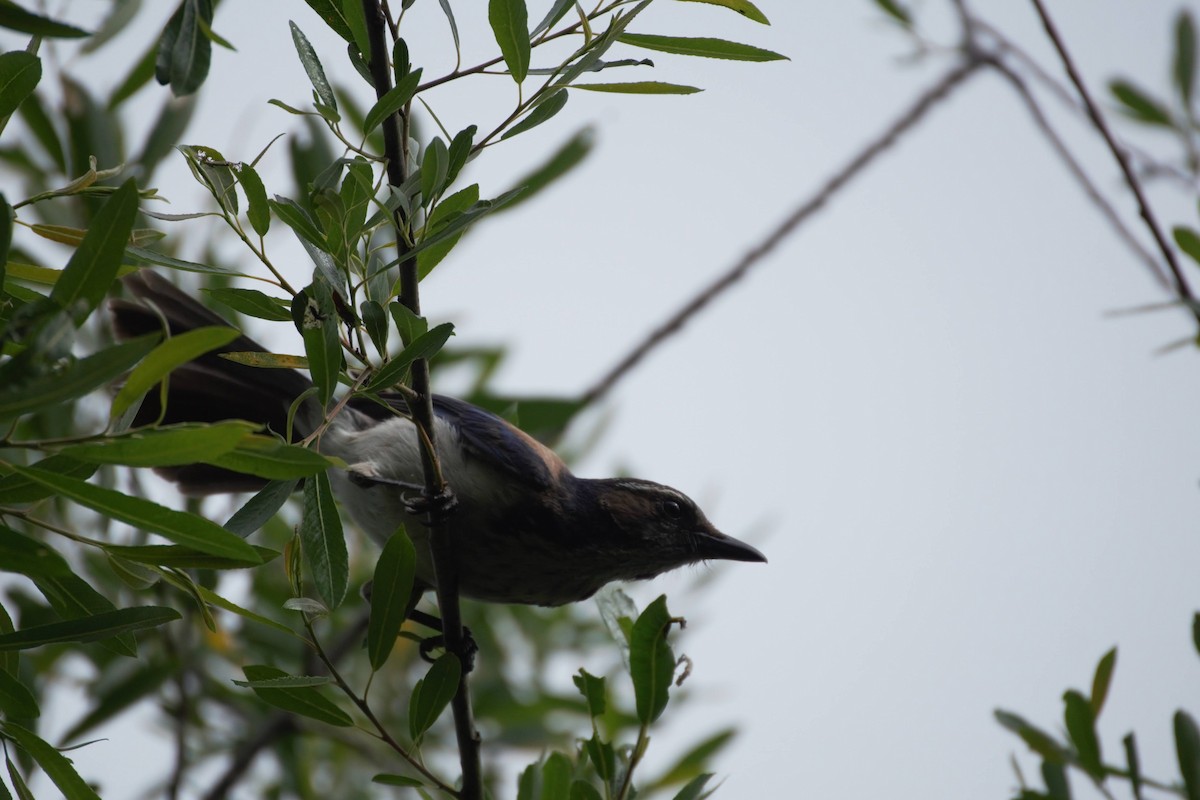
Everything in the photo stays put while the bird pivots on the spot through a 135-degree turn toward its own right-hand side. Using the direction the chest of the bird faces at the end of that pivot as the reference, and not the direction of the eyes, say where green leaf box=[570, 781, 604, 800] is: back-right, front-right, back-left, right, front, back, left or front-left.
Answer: back-left

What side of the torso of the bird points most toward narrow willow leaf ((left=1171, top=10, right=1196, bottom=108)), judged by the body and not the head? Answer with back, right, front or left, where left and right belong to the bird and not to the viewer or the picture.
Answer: front

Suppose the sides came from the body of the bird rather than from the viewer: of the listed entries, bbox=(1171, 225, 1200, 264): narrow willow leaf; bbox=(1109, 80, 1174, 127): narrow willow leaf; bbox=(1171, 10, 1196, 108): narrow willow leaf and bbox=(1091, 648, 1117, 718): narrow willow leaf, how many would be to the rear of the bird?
0

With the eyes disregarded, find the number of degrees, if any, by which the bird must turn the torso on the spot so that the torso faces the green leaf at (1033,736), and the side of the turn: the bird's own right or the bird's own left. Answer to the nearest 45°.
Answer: approximately 45° to the bird's own right

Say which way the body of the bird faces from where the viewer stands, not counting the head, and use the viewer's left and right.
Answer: facing to the right of the viewer

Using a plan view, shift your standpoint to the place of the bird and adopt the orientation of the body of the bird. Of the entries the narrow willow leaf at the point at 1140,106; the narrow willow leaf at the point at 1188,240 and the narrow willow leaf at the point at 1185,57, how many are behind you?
0

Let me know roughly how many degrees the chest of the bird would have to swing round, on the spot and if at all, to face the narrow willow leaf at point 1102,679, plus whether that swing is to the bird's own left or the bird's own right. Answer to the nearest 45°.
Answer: approximately 45° to the bird's own right
